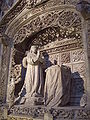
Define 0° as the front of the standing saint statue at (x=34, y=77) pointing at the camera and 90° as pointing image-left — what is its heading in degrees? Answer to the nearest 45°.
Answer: approximately 315°

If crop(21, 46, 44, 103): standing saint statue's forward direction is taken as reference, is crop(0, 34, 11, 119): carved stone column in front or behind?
behind

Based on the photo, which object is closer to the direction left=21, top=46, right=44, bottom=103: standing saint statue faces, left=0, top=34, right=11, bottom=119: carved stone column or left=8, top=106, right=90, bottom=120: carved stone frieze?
the carved stone frieze

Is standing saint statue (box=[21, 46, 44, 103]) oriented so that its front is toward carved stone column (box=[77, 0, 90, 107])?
yes
